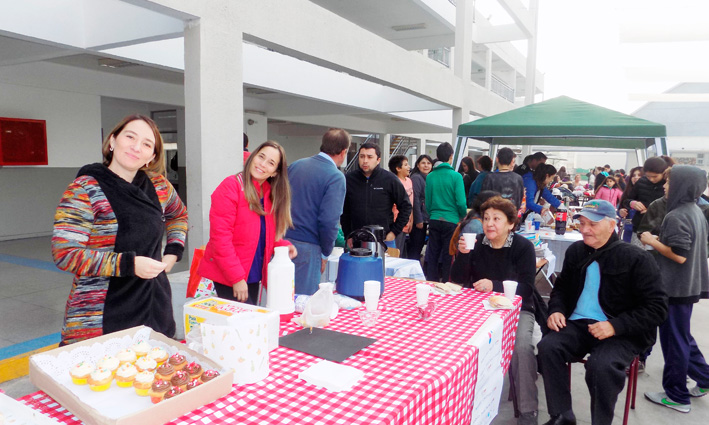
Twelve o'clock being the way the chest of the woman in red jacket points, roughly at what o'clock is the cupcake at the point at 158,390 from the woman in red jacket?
The cupcake is roughly at 2 o'clock from the woman in red jacket.

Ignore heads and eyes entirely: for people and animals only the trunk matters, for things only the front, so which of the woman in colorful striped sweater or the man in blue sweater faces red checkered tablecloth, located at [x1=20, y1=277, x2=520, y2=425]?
the woman in colorful striped sweater

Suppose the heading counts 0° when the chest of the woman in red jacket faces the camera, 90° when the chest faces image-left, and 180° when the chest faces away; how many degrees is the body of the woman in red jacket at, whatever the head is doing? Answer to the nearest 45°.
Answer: approximately 315°

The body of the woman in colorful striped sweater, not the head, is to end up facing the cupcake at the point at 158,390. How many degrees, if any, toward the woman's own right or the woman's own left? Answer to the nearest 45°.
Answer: approximately 45° to the woman's own right

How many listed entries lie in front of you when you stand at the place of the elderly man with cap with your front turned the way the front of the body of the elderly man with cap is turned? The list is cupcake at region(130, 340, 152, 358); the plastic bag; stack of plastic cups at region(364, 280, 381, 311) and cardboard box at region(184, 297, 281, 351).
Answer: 4

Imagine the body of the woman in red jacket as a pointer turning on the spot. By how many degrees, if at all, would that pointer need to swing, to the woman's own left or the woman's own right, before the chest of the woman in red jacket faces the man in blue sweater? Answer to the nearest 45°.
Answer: approximately 90° to the woman's own left

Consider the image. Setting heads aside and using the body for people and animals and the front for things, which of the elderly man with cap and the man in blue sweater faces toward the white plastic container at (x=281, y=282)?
the elderly man with cap

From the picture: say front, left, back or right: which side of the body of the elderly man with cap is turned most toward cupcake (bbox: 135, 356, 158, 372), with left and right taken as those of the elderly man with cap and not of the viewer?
front
